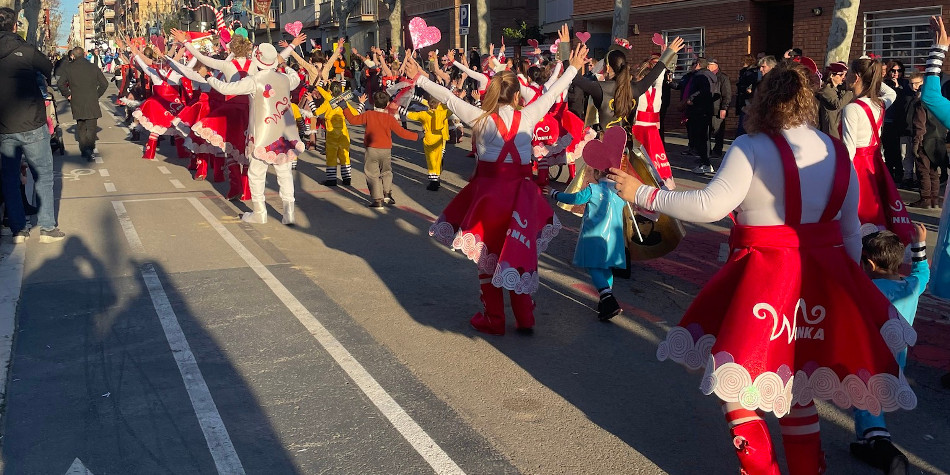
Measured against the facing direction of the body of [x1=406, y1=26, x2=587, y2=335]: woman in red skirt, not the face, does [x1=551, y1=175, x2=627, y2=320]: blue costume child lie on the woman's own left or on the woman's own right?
on the woman's own right

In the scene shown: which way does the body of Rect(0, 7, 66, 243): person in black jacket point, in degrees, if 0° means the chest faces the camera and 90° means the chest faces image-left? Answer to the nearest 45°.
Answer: approximately 225°

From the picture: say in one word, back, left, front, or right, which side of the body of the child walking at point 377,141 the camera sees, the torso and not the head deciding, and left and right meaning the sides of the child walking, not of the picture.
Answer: back

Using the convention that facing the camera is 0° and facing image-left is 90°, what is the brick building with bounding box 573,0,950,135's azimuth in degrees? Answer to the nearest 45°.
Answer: approximately 45°

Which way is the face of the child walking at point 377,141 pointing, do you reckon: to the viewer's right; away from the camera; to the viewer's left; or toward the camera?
away from the camera

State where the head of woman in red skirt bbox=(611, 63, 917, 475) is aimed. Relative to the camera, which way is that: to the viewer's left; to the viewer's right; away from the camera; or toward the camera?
away from the camera

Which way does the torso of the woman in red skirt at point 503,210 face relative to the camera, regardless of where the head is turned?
away from the camera

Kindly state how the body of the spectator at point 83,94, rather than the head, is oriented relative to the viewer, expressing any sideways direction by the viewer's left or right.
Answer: facing away from the viewer

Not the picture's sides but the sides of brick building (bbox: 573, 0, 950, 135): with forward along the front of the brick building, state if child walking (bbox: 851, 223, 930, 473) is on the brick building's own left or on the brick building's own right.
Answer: on the brick building's own left
